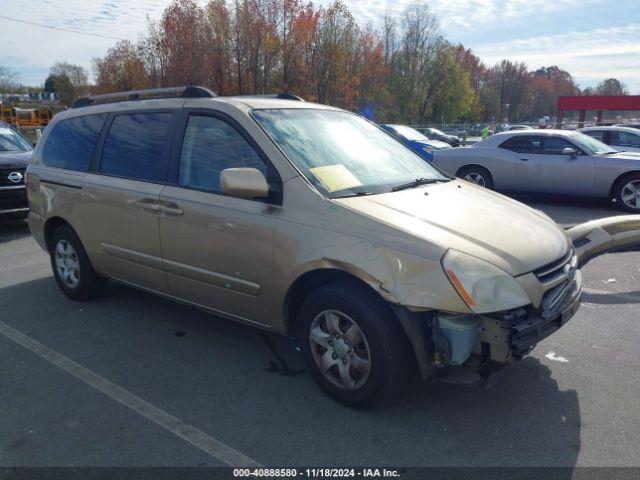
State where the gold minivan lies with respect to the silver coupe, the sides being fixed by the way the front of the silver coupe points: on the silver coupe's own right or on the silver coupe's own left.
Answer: on the silver coupe's own right

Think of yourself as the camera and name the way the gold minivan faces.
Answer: facing the viewer and to the right of the viewer

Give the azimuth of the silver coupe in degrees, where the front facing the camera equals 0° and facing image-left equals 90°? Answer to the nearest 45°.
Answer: approximately 270°

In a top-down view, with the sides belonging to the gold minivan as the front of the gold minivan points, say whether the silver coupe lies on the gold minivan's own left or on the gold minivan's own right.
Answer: on the gold minivan's own left

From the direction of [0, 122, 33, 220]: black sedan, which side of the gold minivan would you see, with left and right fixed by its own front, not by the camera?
back

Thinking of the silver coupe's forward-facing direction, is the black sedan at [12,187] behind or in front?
behind

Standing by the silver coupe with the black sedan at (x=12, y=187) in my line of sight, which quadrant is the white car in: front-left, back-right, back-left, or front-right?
back-right

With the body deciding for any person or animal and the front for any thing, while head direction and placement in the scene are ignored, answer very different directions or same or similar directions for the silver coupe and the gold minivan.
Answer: same or similar directions

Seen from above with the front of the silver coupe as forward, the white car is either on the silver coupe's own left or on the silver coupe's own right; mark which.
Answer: on the silver coupe's own left
